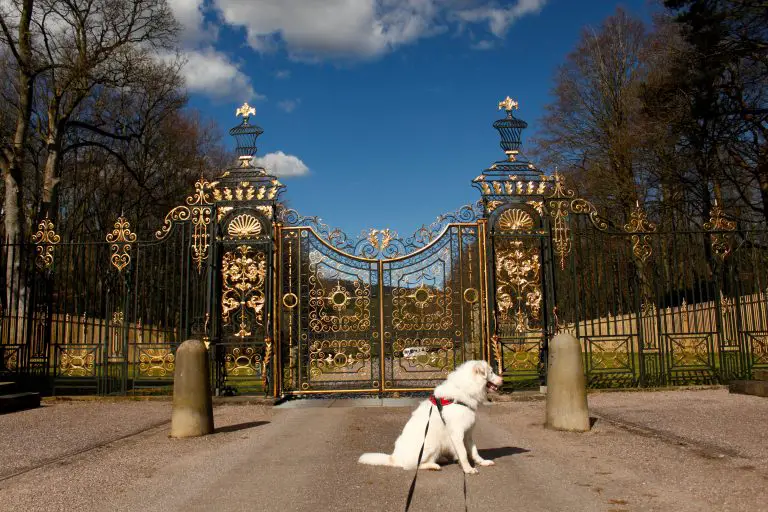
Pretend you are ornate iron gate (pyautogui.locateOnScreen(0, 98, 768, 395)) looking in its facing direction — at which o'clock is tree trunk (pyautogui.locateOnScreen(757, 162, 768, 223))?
The tree trunk is roughly at 8 o'clock from the ornate iron gate.

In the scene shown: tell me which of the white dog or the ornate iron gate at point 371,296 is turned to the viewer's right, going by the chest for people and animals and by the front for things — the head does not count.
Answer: the white dog

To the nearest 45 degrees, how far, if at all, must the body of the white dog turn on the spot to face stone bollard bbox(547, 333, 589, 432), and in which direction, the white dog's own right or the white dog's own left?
approximately 45° to the white dog's own left

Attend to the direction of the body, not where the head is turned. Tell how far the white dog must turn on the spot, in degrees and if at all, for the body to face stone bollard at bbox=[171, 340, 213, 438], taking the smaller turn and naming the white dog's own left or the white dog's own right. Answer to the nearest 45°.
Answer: approximately 135° to the white dog's own left

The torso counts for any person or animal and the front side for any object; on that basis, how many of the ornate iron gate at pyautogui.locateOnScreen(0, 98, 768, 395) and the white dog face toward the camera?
1

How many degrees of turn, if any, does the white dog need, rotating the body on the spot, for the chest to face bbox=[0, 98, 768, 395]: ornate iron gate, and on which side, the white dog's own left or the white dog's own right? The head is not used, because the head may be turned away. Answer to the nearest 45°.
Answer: approximately 90° to the white dog's own left

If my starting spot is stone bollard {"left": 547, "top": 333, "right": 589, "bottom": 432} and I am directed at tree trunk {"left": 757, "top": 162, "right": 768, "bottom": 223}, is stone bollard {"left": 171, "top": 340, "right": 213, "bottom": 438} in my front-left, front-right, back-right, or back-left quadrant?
back-left

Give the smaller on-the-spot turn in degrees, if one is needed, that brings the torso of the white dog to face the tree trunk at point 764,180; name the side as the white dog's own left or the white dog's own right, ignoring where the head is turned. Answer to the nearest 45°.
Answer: approximately 45° to the white dog's own left

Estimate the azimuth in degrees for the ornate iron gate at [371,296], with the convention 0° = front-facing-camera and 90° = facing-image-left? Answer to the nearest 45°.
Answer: approximately 0°

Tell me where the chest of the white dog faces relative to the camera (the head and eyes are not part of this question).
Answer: to the viewer's right
